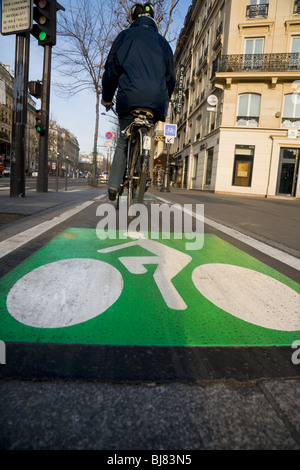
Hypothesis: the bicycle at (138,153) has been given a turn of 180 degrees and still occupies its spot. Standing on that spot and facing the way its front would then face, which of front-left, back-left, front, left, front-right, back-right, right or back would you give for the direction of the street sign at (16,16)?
back-right

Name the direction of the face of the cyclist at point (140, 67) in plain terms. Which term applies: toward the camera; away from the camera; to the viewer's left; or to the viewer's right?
away from the camera

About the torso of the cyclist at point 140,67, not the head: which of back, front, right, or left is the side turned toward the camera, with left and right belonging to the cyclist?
back

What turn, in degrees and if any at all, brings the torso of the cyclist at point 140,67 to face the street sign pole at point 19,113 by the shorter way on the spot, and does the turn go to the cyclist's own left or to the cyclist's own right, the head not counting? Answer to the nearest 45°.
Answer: approximately 45° to the cyclist's own left

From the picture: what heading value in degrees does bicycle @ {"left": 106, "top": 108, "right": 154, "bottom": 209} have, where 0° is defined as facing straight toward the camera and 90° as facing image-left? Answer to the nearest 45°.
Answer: approximately 180°
